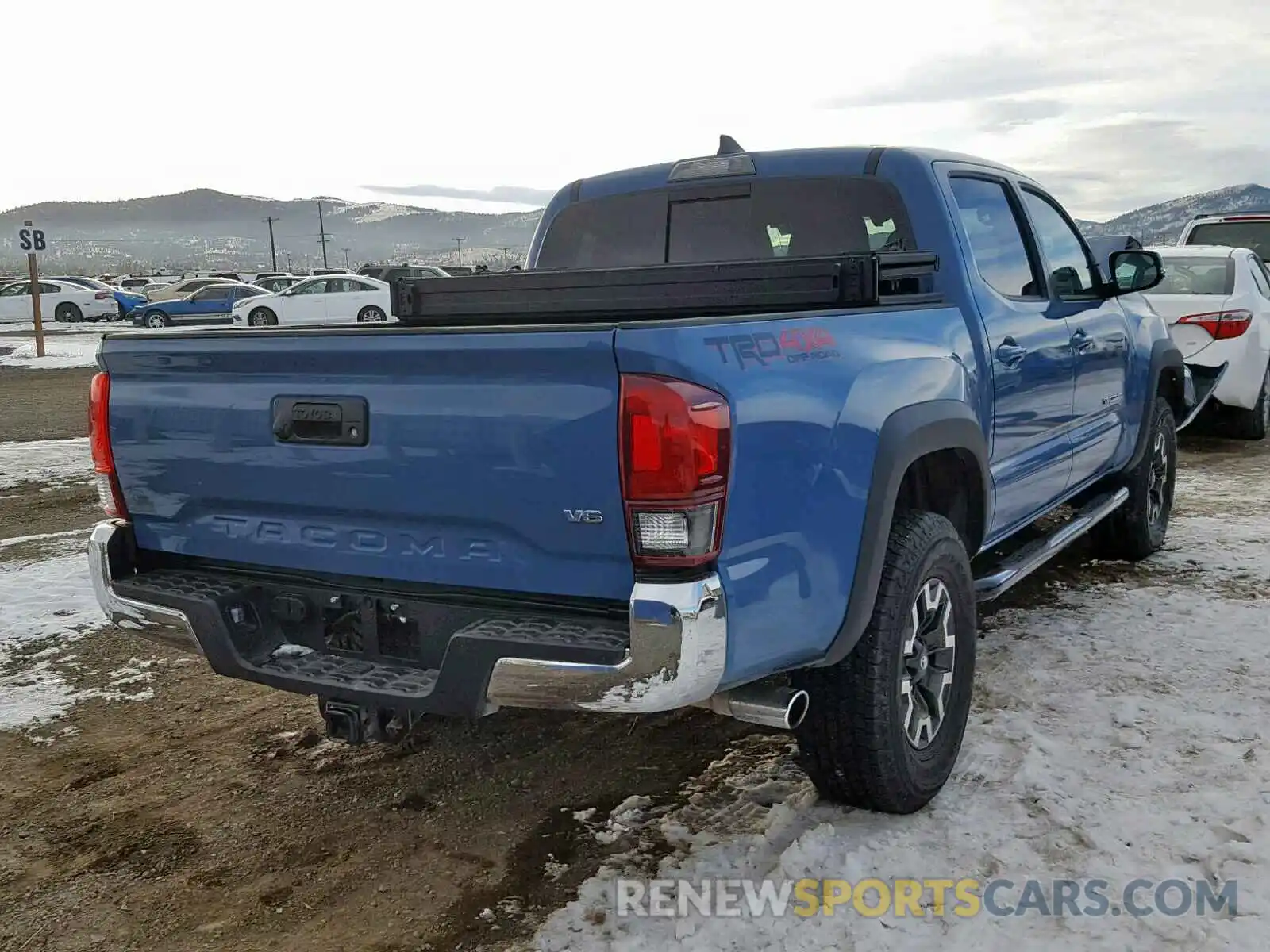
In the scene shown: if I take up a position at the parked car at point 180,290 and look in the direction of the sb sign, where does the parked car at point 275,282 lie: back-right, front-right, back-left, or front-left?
back-left

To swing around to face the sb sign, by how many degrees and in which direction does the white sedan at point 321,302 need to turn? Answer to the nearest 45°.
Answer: approximately 45° to its left

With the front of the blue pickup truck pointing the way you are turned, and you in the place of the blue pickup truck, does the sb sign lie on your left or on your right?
on your left

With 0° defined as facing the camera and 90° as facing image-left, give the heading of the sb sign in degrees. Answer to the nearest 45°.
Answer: approximately 0°

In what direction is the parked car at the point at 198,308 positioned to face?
to the viewer's left

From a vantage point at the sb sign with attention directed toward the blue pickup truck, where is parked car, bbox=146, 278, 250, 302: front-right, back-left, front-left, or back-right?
back-left

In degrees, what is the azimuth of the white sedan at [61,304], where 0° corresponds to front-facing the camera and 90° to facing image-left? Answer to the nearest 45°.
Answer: approximately 90°

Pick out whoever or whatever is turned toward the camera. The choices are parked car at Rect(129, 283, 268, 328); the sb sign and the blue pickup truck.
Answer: the sb sign

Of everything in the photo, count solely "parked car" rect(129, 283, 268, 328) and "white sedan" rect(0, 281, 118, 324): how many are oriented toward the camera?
0

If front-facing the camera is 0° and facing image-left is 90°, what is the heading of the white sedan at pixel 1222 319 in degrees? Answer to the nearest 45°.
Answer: approximately 225°

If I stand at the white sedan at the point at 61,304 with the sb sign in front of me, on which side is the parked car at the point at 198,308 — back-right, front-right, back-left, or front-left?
front-left

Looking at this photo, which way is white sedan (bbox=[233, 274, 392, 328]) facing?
to the viewer's left

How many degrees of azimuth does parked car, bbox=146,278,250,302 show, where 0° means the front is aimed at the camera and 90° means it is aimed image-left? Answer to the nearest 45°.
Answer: approximately 90°

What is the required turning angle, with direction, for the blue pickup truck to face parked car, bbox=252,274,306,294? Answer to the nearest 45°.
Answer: approximately 45° to its left

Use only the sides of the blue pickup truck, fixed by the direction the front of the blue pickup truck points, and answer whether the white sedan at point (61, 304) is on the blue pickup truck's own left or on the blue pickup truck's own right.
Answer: on the blue pickup truck's own left
